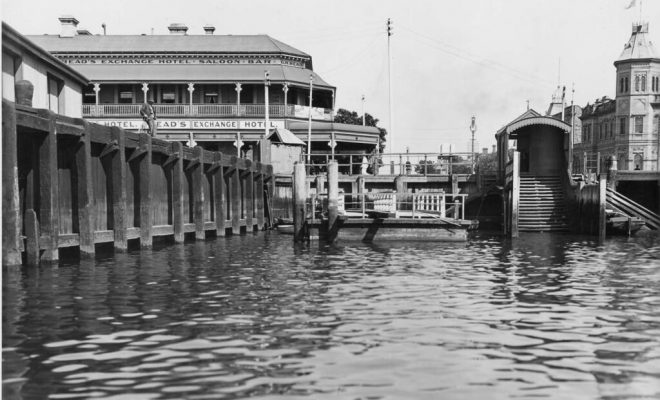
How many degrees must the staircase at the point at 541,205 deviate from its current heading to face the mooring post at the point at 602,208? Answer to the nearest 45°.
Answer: approximately 45° to its left

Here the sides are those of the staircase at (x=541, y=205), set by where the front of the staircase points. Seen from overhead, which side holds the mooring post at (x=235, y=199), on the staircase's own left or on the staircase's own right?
on the staircase's own right

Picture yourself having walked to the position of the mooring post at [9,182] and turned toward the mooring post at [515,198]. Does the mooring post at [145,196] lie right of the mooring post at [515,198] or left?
left

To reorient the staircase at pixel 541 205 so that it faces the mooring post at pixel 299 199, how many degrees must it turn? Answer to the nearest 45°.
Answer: approximately 45° to its right

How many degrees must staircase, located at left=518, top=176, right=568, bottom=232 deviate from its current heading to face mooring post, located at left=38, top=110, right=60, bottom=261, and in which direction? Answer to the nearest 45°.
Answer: approximately 45° to its right

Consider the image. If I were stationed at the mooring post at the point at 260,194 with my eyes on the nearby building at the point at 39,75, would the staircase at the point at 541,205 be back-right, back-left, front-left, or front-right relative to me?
back-left

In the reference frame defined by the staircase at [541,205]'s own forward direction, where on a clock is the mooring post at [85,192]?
The mooring post is roughly at 1 o'clock from the staircase.

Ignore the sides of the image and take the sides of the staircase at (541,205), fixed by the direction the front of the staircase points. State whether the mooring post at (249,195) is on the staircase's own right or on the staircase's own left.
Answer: on the staircase's own right

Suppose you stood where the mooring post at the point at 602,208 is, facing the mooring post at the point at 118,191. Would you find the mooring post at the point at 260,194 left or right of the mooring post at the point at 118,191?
right

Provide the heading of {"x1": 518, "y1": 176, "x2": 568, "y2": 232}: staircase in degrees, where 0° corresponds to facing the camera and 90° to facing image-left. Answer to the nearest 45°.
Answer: approximately 0°
